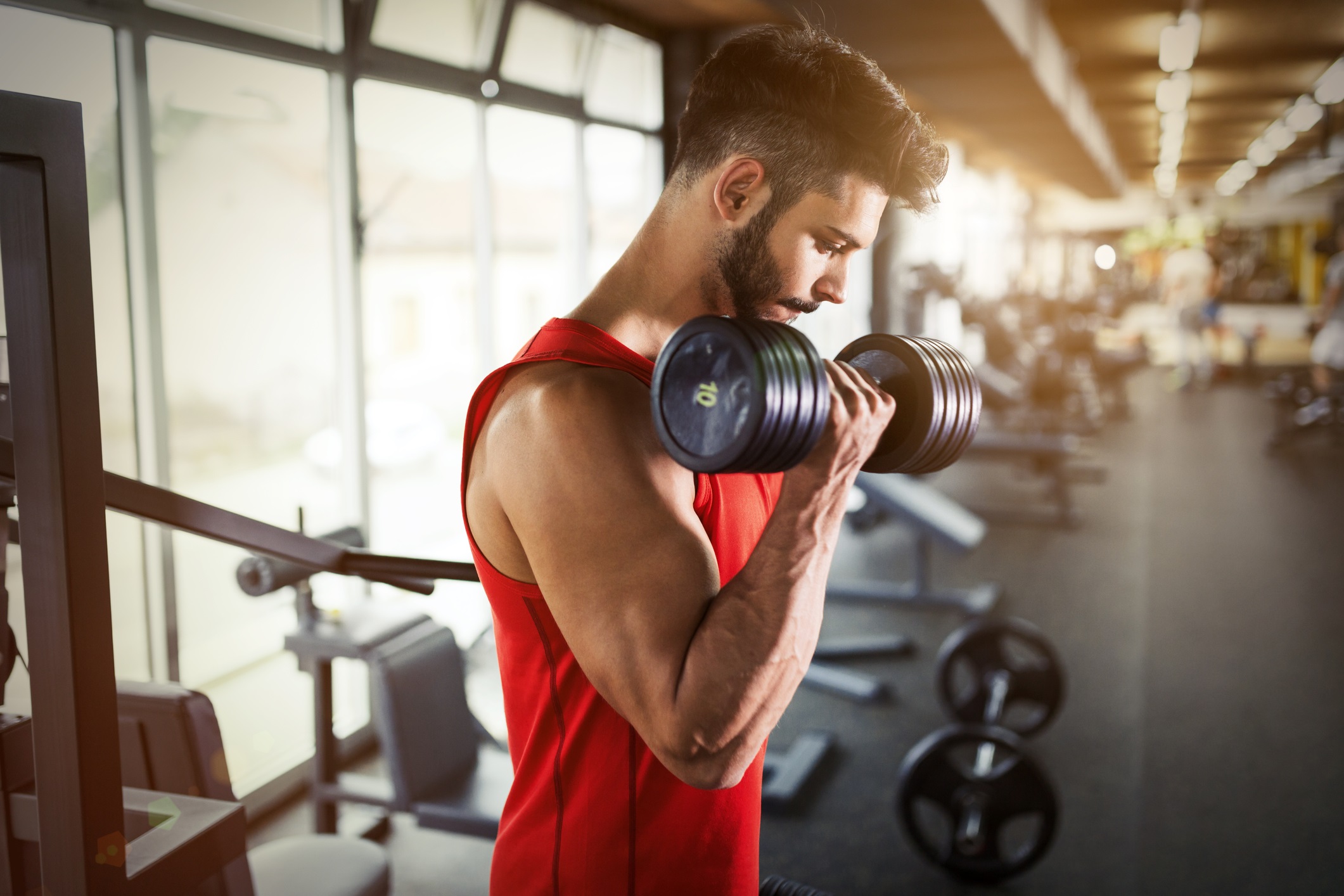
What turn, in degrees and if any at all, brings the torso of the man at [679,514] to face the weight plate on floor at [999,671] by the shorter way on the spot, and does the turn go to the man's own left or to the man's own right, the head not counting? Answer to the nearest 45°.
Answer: approximately 45° to the man's own left

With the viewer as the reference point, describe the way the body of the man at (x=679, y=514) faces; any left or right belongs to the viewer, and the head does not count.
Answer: facing to the right of the viewer

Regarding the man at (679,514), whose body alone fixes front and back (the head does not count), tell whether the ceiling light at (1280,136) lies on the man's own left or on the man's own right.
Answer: on the man's own left

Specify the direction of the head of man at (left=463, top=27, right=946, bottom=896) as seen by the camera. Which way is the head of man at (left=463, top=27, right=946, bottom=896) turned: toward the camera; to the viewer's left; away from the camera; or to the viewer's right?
to the viewer's right
